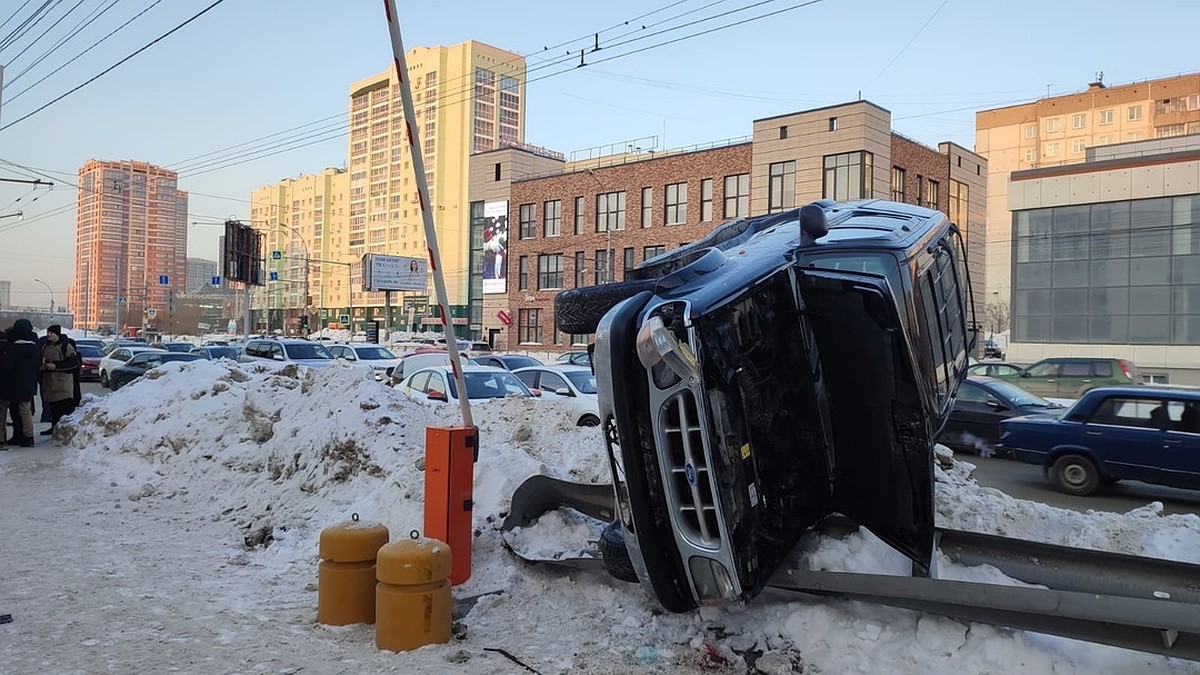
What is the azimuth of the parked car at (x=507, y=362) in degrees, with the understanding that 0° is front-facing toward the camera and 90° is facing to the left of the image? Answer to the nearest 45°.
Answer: approximately 315°

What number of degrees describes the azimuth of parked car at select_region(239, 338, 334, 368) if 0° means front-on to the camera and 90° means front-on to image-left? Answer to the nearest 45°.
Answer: approximately 315°

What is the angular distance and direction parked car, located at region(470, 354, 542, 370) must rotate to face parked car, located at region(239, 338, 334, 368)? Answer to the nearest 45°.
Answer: approximately 135° to its right

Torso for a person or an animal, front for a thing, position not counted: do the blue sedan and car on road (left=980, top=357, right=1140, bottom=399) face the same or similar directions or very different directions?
very different directions

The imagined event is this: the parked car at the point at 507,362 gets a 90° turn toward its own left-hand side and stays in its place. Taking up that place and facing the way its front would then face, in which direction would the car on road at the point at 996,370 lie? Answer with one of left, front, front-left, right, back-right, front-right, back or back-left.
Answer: front-right

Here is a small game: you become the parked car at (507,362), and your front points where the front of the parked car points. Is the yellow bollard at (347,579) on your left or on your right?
on your right

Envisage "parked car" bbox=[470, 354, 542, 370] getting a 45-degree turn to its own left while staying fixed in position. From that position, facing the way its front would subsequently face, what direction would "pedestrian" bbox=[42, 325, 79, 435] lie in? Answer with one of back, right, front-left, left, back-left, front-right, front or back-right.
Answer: back-right

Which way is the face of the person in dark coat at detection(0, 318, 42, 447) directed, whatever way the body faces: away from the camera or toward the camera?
away from the camera

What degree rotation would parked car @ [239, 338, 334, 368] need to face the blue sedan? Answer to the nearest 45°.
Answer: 0° — it already faces it
